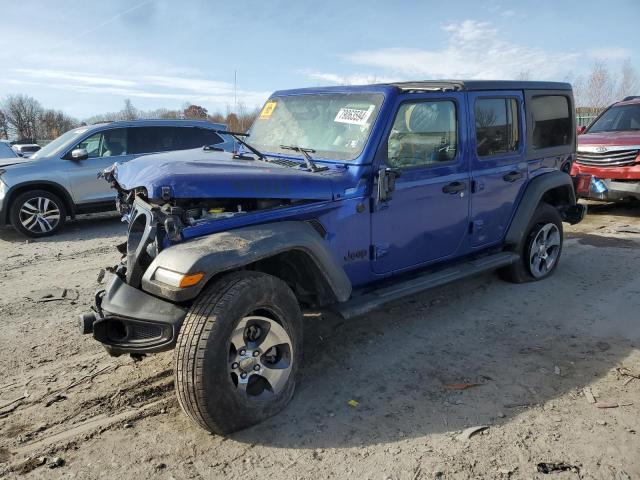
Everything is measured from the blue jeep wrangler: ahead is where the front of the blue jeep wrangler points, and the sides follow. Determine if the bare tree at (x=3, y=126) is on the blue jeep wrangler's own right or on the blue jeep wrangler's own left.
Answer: on the blue jeep wrangler's own right

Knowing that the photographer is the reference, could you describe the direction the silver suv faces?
facing to the left of the viewer

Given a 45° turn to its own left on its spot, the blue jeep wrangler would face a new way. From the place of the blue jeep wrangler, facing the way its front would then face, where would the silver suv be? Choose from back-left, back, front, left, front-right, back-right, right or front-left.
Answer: back-right

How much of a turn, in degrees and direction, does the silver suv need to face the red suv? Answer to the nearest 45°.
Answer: approximately 180°

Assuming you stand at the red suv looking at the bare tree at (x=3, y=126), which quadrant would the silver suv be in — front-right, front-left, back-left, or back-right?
front-left

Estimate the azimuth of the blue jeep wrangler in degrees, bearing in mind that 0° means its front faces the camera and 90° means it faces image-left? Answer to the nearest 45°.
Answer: approximately 45°

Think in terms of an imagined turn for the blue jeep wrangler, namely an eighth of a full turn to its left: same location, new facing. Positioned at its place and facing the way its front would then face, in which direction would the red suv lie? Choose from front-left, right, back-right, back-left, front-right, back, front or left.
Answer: back-left
